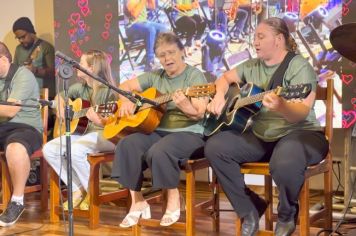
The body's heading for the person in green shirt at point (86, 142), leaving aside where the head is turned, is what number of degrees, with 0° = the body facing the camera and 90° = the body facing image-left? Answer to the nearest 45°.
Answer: approximately 45°

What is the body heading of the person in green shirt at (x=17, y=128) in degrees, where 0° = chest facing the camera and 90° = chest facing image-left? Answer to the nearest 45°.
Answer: approximately 45°

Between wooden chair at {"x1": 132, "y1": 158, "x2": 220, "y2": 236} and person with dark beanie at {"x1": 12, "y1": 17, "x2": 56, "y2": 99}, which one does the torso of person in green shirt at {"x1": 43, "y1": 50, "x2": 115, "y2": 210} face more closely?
the wooden chair

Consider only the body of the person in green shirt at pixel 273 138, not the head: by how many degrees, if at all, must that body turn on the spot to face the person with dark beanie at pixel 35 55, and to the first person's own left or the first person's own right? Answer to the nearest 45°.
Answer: approximately 90° to the first person's own right

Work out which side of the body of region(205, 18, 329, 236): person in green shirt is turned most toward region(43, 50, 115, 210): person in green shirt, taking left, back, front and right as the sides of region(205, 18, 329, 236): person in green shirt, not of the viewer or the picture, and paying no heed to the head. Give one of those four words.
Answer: right

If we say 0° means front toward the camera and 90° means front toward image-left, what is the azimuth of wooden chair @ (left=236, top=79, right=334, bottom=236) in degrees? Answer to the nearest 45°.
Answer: approximately 45°

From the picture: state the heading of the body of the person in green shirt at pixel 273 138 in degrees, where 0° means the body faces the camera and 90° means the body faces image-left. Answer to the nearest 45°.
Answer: approximately 45°

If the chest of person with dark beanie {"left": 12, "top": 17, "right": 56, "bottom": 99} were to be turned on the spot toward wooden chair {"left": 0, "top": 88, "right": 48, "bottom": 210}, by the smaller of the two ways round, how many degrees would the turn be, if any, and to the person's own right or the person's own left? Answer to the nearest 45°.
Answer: approximately 45° to the person's own left

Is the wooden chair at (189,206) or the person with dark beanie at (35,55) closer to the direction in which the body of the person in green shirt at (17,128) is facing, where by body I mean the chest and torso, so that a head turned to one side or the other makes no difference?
the wooden chair

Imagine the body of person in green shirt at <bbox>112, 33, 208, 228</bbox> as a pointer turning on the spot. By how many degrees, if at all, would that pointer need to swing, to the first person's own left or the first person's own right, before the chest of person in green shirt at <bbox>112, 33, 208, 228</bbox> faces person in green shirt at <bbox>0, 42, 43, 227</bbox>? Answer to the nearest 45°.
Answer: approximately 90° to the first person's own right
